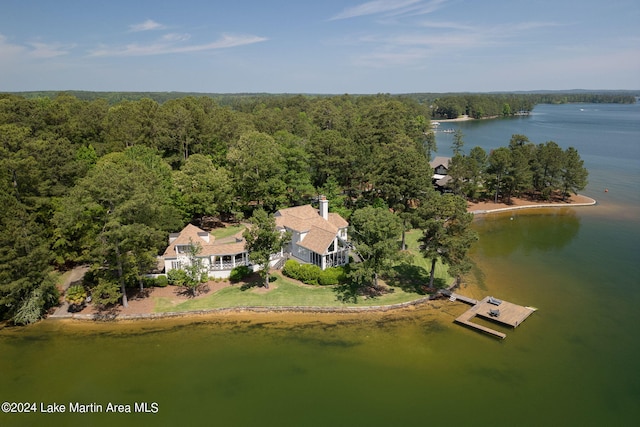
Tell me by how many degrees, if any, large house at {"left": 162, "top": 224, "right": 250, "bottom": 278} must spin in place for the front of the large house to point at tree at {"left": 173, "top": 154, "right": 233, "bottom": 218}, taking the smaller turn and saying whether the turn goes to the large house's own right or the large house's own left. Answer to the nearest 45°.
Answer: approximately 180°

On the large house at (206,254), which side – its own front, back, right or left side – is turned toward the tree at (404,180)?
left

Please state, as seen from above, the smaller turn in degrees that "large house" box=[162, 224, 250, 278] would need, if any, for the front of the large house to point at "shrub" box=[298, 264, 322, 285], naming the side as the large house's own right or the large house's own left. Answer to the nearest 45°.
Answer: approximately 45° to the large house's own left

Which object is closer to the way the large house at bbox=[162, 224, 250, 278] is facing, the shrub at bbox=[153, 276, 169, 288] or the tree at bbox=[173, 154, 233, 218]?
the shrub

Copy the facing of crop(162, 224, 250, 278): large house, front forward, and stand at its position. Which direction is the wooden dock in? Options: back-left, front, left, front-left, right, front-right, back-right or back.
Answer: front-left

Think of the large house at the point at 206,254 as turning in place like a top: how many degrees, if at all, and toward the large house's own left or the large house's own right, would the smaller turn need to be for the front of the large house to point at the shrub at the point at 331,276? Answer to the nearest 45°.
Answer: approximately 45° to the large house's own left

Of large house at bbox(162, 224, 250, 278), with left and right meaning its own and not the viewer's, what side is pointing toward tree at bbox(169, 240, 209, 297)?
front

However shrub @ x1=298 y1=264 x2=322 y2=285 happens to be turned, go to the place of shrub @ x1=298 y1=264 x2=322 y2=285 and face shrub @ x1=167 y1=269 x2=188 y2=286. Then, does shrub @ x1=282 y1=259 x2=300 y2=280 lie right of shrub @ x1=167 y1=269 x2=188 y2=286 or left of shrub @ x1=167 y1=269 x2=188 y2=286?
right

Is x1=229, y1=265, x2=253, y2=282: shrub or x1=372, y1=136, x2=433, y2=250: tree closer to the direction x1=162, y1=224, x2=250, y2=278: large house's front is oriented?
the shrub

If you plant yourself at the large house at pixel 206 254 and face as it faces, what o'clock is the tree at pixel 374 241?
The tree is roughly at 10 o'clock from the large house.

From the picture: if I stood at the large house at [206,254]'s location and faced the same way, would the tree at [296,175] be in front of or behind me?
behind

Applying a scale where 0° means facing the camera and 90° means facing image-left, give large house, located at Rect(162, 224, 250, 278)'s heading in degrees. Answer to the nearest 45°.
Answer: approximately 0°

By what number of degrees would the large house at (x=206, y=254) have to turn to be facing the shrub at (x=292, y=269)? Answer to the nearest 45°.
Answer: approximately 90° to its left
